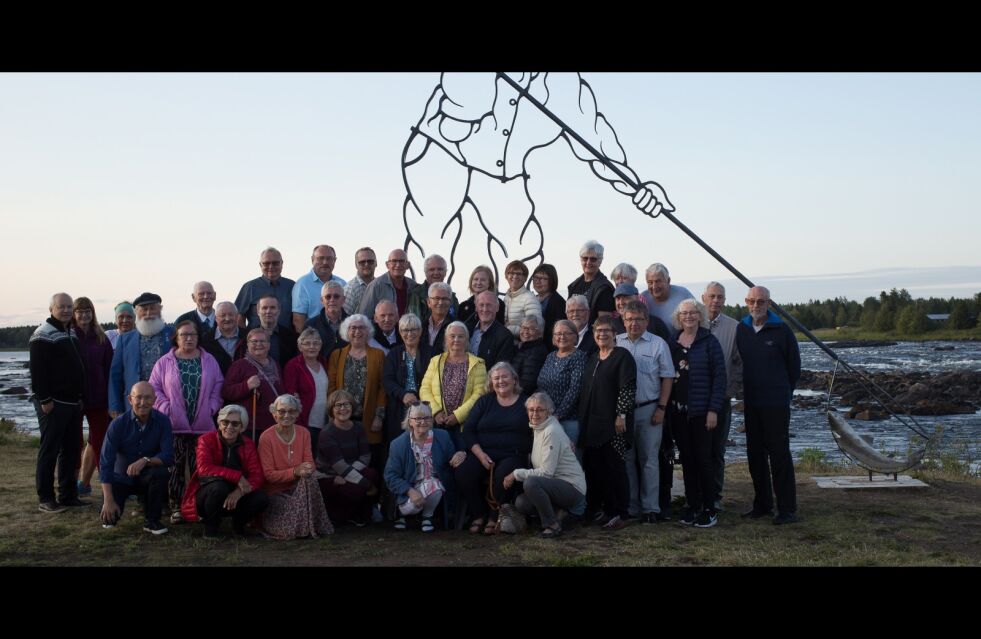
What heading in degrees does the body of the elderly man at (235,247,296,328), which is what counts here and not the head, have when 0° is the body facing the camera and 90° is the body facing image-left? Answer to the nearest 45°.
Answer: approximately 0°

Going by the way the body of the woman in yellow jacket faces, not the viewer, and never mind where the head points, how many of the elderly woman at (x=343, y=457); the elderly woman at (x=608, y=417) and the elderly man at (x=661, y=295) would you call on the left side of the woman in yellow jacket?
2

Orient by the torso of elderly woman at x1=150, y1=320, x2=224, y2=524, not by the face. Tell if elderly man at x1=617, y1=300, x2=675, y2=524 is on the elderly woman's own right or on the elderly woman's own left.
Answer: on the elderly woman's own left

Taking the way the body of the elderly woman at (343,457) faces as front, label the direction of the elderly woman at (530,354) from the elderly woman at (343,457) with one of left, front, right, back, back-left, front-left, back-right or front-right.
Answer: left

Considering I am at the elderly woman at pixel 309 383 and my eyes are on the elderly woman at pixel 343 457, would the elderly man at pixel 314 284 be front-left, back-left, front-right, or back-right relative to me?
back-left

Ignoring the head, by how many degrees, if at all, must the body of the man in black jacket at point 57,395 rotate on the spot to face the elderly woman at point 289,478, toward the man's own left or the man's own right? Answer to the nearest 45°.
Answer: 0° — they already face them

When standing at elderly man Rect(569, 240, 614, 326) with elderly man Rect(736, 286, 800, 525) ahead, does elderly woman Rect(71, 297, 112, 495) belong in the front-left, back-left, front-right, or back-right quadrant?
back-right
